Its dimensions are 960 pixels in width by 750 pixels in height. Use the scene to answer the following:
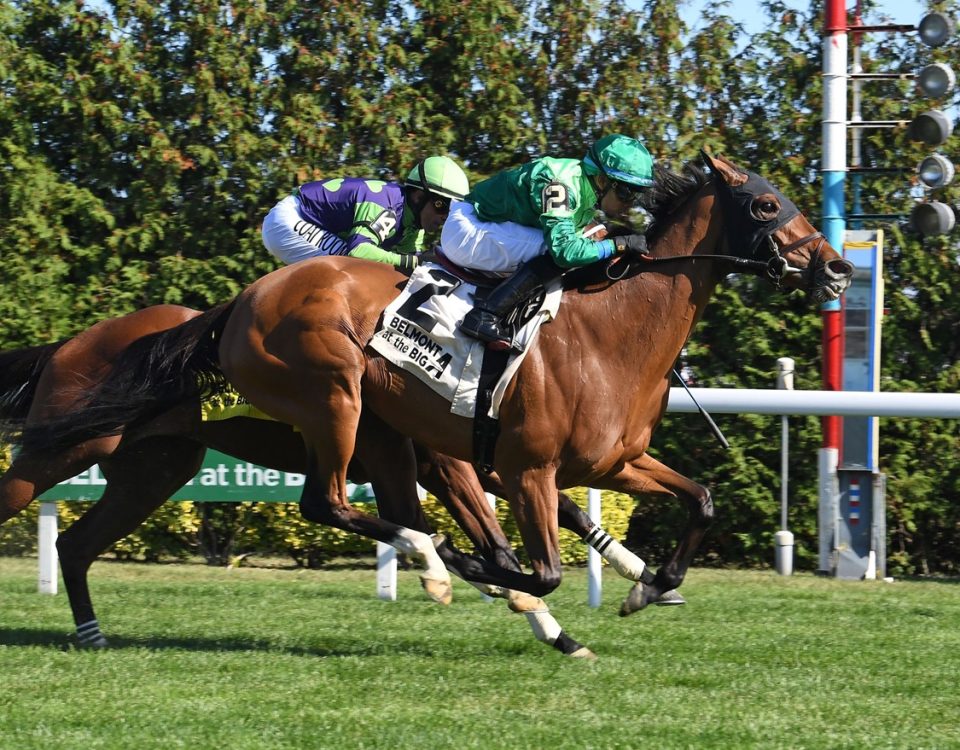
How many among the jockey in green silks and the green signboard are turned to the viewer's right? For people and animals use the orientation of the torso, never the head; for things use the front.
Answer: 1

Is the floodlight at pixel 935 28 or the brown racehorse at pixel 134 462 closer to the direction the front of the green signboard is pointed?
the brown racehorse

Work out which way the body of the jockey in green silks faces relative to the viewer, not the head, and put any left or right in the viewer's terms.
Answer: facing to the right of the viewer

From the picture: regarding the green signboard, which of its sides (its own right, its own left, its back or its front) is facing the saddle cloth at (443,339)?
front

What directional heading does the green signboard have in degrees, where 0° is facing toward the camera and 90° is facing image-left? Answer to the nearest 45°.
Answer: approximately 0°

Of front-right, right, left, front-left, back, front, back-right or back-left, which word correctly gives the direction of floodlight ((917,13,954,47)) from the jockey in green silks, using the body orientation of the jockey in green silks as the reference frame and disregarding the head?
front-left

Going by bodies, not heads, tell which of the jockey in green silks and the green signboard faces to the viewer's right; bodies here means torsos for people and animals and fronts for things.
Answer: the jockey in green silks

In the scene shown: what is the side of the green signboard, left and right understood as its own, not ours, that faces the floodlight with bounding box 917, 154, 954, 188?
left

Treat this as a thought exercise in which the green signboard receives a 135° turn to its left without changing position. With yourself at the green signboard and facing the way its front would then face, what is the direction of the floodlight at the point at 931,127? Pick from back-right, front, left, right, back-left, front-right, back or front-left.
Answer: front-right

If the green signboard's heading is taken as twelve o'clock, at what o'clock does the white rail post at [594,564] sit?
The white rail post is roughly at 10 o'clock from the green signboard.

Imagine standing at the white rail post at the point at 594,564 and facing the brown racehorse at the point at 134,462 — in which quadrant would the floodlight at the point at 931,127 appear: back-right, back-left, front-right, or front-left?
back-right

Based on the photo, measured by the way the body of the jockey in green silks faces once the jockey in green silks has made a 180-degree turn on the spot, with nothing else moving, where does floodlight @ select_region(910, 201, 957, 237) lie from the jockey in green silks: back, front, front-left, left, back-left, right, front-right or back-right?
back-right

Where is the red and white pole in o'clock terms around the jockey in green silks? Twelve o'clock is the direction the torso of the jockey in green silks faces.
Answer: The red and white pole is roughly at 10 o'clock from the jockey in green silks.

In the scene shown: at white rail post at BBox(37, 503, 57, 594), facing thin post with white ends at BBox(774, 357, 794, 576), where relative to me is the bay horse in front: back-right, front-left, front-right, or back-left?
front-right

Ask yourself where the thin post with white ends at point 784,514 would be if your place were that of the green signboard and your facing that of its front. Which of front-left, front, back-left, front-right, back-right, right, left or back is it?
left
